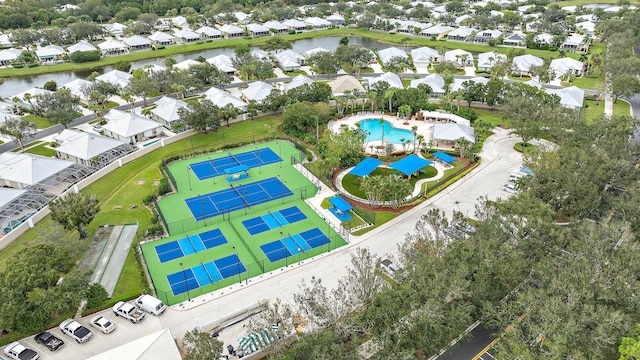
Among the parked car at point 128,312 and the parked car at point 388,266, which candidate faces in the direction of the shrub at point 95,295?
the parked car at point 128,312

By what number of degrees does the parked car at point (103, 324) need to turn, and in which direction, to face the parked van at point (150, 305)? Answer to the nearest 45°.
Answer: approximately 135° to its right

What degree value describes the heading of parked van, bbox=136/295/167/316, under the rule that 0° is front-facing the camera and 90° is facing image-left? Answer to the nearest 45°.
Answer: approximately 135°

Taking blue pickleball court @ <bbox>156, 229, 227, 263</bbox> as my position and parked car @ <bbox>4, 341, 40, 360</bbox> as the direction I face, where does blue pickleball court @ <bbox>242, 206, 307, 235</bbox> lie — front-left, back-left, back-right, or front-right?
back-left

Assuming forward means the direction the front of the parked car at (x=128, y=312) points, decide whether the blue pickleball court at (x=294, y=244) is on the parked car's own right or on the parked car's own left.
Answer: on the parked car's own right

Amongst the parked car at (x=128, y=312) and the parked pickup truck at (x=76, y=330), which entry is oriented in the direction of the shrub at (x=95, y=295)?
the parked car at (x=128, y=312)

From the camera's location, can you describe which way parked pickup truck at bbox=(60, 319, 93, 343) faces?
facing away from the viewer and to the left of the viewer

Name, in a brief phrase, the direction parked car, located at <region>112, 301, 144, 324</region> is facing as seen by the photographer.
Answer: facing away from the viewer and to the left of the viewer

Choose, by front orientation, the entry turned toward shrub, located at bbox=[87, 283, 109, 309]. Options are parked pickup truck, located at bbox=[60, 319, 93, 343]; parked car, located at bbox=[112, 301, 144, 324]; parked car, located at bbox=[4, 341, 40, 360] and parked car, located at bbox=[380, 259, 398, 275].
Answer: parked car, located at bbox=[112, 301, 144, 324]

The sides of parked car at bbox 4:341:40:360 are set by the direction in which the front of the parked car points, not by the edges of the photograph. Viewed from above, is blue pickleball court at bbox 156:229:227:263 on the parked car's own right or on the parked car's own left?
on the parked car's own right

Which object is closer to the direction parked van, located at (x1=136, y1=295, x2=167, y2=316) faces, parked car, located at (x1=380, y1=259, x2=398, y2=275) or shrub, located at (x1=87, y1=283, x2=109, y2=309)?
the shrub
